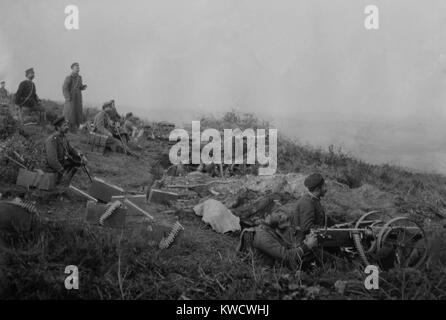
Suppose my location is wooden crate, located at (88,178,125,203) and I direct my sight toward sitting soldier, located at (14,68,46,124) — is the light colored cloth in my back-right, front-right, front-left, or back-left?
back-right

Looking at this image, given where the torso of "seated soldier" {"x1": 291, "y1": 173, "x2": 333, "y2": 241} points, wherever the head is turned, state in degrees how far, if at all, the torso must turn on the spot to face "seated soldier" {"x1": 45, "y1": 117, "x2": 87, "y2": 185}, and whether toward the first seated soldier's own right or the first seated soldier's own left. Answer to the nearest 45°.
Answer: approximately 135° to the first seated soldier's own left

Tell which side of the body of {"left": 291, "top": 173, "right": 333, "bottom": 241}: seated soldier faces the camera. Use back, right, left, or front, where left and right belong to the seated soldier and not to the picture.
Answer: right

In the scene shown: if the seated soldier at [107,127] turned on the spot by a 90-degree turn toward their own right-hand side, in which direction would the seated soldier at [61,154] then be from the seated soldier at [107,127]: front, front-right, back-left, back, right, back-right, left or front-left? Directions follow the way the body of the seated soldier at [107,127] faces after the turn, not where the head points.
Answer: front

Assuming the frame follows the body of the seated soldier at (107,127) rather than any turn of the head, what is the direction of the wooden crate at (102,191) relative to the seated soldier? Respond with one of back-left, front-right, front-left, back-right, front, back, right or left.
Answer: right

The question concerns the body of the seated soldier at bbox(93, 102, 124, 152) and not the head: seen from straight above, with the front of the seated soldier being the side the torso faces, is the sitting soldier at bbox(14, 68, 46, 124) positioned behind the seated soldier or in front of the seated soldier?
behind

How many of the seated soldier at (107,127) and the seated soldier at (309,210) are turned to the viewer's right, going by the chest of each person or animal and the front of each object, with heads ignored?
2

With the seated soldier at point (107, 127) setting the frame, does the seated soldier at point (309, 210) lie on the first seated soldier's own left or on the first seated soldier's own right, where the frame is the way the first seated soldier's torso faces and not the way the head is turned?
on the first seated soldier's own right

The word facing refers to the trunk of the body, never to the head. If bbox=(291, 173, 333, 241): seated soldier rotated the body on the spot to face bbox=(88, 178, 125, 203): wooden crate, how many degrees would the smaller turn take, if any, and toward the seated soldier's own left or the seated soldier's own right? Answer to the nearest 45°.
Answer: approximately 135° to the seated soldier's own left

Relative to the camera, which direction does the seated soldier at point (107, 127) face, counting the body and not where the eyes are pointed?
to the viewer's right
